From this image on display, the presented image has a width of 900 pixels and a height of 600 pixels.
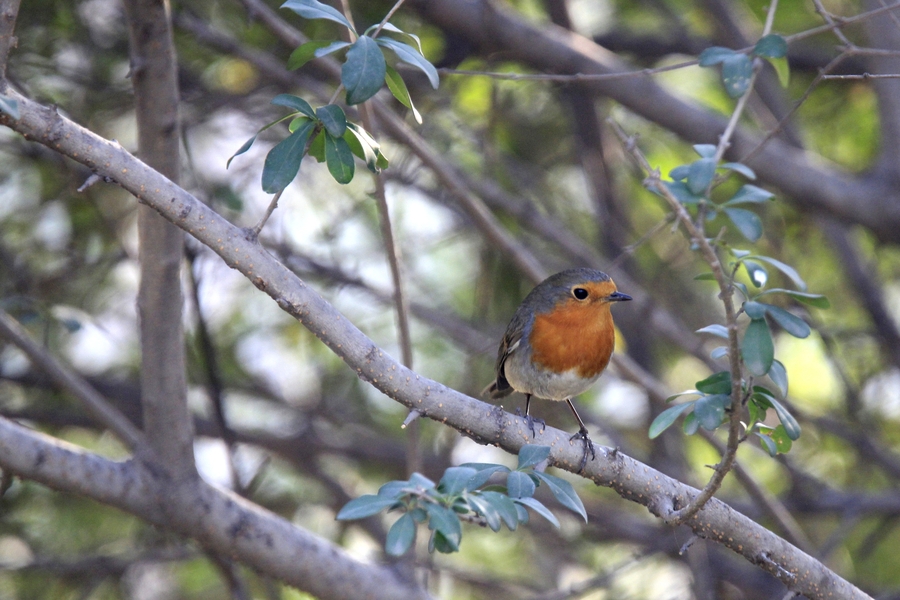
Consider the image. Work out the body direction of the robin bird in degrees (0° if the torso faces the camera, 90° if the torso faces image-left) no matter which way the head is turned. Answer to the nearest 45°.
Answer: approximately 315°

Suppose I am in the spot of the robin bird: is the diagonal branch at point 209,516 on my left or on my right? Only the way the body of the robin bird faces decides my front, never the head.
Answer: on my right

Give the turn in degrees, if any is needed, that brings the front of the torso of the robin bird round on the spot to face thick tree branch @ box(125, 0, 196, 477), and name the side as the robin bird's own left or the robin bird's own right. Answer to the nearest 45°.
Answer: approximately 90° to the robin bird's own right
